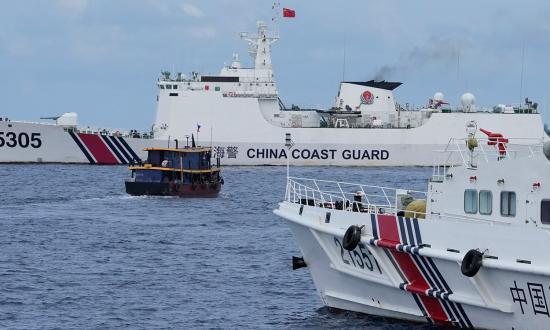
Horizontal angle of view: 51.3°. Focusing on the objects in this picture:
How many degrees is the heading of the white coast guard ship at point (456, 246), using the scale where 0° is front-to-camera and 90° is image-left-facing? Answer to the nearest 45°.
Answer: approximately 90°
